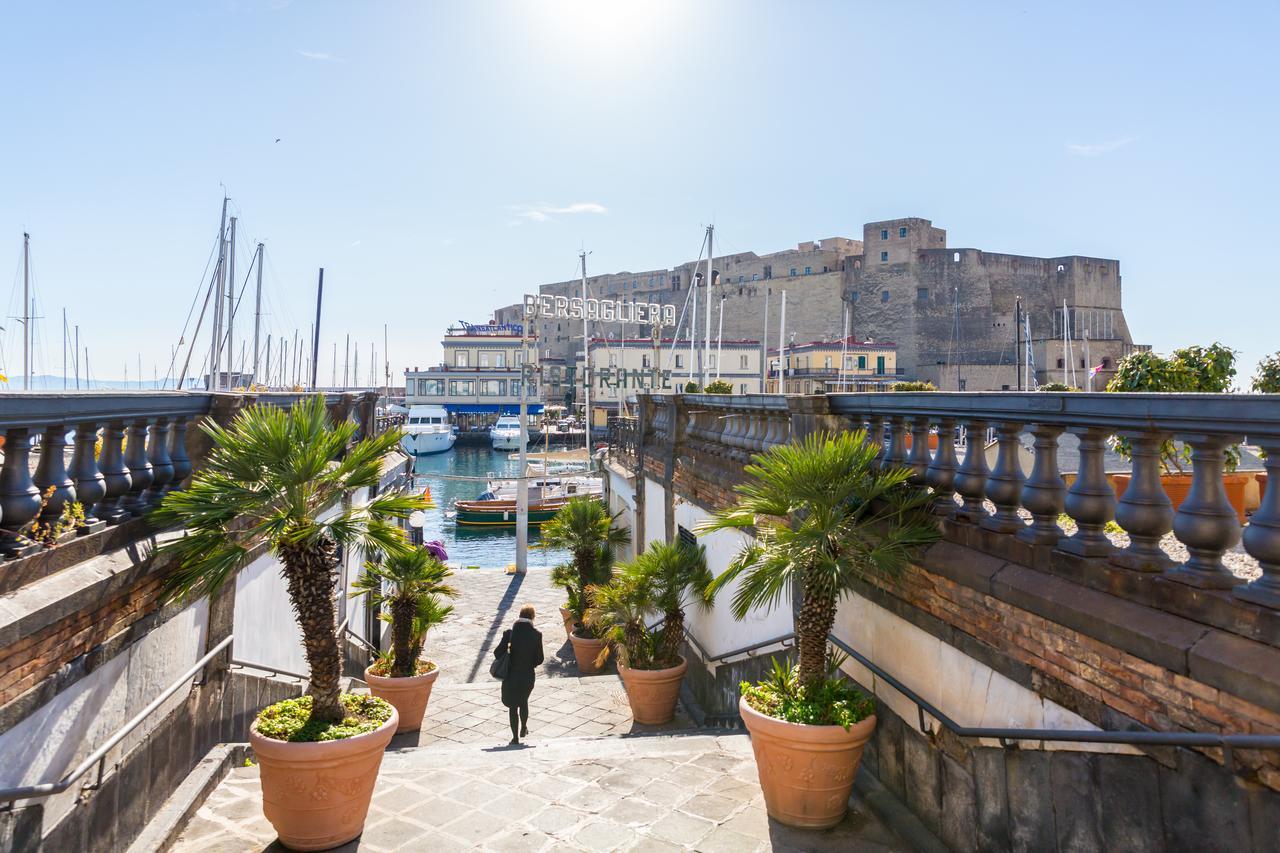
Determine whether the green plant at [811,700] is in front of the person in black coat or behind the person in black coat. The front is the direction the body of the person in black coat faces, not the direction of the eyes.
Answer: behind

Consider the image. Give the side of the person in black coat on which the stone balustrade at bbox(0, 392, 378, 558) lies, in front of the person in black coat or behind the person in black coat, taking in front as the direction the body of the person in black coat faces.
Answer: behind

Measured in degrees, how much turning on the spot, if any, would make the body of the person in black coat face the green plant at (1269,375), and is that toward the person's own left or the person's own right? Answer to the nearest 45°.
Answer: approximately 90° to the person's own right

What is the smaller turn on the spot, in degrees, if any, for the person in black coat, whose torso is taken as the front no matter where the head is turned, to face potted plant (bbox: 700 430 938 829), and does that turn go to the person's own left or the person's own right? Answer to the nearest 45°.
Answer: approximately 135° to the person's own right

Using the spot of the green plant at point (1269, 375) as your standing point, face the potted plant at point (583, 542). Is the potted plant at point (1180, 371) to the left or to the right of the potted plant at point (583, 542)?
left

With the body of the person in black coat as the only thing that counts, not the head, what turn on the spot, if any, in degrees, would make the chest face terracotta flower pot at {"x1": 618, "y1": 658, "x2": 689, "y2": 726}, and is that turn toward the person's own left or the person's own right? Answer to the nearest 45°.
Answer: approximately 90° to the person's own right

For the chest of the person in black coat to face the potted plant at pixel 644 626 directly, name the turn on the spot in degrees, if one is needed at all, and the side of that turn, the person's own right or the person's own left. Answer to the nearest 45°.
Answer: approximately 45° to the person's own right

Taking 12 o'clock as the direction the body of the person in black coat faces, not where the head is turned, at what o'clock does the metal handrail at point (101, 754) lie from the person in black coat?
The metal handrail is roughly at 7 o'clock from the person in black coat.

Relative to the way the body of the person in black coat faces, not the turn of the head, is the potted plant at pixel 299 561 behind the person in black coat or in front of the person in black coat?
behind

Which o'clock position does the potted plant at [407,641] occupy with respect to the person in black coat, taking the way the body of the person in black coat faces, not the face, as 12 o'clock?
The potted plant is roughly at 10 o'clock from the person in black coat.

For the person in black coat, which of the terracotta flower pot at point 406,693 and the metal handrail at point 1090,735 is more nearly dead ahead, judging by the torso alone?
the terracotta flower pot

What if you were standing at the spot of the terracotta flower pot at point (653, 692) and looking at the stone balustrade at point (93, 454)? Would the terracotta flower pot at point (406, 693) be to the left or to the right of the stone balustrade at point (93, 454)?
right

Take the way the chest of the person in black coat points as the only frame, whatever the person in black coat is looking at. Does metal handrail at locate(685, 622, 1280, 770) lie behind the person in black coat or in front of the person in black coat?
behind

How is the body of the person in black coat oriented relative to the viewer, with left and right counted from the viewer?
facing away from the viewer

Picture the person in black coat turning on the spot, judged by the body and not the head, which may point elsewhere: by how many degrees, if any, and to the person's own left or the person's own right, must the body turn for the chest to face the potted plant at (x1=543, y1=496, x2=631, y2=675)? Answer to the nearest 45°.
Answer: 0° — they already face it
